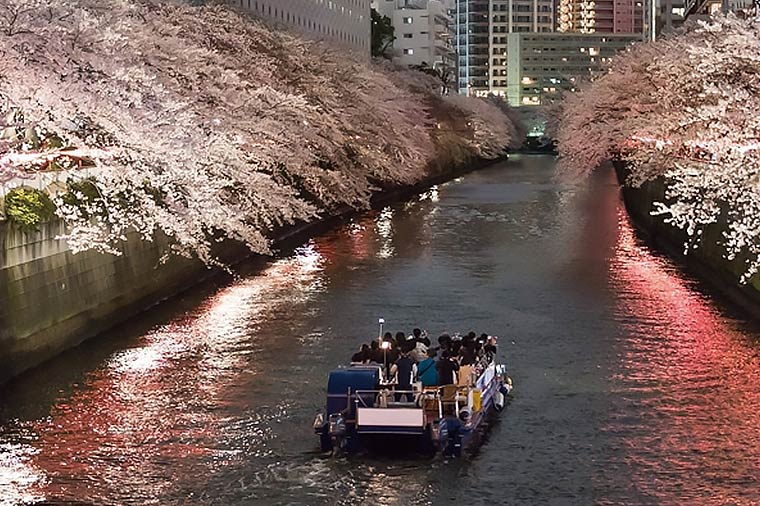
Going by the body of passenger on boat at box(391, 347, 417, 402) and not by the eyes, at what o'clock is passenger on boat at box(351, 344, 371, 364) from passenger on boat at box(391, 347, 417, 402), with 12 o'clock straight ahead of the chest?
passenger on boat at box(351, 344, 371, 364) is roughly at 11 o'clock from passenger on boat at box(391, 347, 417, 402).

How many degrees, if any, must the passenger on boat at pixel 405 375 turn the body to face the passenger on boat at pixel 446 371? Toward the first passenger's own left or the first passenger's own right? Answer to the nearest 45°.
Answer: approximately 45° to the first passenger's own right

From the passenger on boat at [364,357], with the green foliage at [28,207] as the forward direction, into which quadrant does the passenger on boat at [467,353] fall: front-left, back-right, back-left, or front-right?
back-right

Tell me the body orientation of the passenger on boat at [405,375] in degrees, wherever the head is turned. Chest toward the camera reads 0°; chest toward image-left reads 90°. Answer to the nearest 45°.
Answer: approximately 180°

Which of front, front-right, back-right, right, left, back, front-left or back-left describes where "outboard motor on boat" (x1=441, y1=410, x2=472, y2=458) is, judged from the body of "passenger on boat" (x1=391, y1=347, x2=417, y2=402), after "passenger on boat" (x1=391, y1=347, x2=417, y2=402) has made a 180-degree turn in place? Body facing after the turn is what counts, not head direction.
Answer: front-left

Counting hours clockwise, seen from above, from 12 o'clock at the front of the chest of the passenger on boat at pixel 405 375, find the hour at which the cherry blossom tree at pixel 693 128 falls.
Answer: The cherry blossom tree is roughly at 1 o'clock from the passenger on boat.

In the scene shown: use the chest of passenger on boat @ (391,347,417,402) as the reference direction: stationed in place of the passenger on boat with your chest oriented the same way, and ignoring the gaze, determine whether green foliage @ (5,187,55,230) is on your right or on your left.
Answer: on your left

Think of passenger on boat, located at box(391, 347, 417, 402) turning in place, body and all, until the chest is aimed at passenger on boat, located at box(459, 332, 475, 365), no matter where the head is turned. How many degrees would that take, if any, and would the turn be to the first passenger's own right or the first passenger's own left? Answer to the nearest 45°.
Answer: approximately 45° to the first passenger's own right
